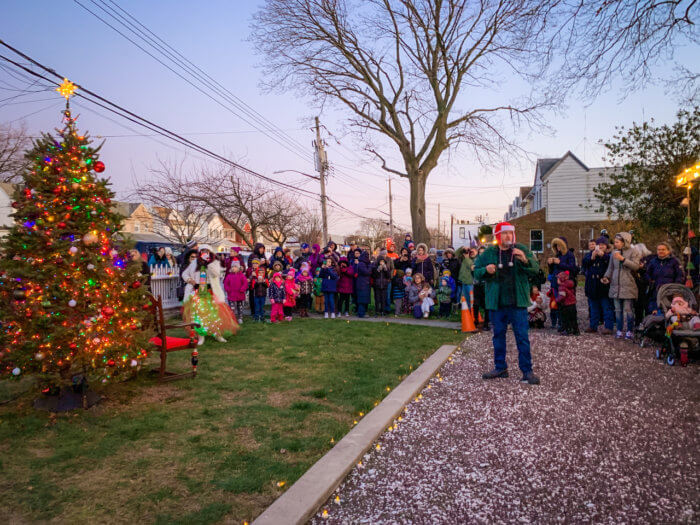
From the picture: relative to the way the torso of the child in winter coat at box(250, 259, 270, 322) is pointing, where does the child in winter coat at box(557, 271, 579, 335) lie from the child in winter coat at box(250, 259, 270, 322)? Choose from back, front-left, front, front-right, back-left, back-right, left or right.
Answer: front-left

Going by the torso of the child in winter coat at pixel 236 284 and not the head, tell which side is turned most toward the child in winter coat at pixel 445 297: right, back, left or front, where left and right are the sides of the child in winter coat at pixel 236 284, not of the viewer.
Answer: left

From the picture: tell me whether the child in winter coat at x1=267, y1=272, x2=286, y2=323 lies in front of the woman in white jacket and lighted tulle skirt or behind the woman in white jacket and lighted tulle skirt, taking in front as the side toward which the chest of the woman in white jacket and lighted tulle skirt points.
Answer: behind

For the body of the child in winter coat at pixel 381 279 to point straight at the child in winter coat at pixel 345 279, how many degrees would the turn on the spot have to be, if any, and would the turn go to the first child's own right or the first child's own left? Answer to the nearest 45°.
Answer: approximately 90° to the first child's own right

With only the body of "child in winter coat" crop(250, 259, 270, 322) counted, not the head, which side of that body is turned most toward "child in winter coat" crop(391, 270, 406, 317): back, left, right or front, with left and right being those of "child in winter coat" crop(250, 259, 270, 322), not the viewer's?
left

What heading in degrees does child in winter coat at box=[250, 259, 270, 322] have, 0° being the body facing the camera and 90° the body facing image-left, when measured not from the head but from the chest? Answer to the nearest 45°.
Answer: approximately 0°

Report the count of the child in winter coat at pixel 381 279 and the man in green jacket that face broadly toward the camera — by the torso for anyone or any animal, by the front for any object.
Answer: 2
